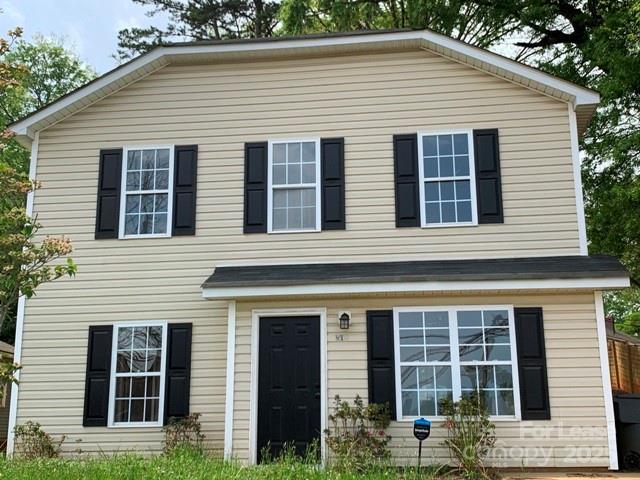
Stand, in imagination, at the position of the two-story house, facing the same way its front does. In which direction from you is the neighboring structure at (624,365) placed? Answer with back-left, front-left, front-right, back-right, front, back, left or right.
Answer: back-left

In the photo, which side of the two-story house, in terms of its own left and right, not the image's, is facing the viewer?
front
